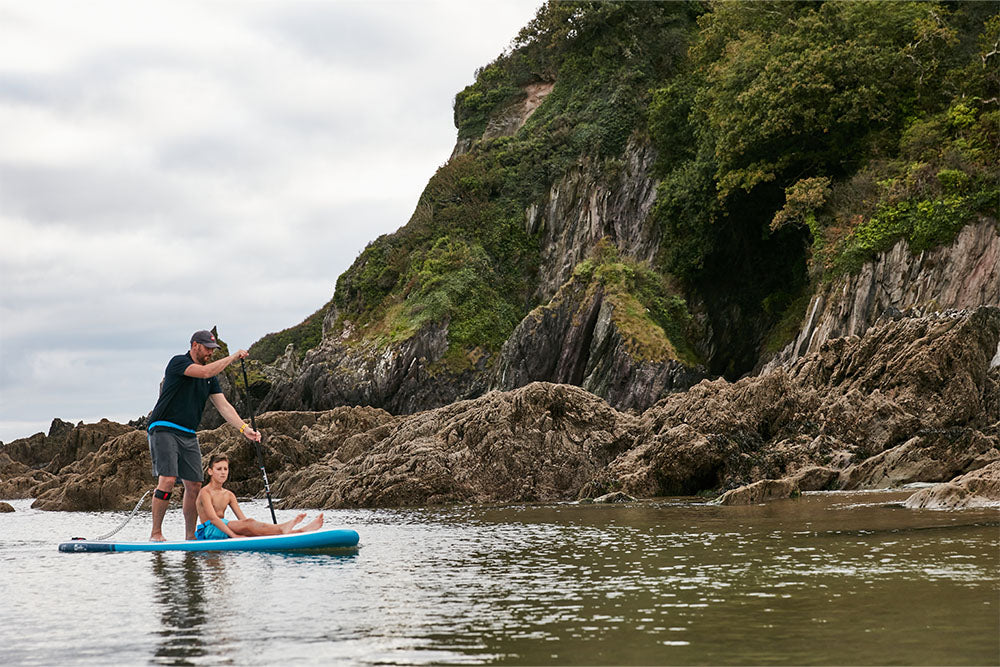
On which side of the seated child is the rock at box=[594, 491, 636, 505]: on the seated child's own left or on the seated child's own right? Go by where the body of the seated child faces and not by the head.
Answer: on the seated child's own left

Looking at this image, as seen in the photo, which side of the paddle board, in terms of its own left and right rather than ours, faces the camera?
right

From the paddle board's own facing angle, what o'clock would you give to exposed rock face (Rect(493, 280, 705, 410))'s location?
The exposed rock face is roughly at 10 o'clock from the paddle board.

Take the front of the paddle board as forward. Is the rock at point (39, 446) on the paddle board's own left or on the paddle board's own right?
on the paddle board's own left

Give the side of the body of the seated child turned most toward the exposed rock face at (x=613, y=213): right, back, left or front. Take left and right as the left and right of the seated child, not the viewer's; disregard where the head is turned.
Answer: left

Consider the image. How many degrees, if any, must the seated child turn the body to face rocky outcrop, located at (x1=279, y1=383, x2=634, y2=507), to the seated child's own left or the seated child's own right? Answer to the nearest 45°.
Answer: approximately 90° to the seated child's own left

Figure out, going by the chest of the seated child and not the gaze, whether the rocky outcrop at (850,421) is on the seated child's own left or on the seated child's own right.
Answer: on the seated child's own left

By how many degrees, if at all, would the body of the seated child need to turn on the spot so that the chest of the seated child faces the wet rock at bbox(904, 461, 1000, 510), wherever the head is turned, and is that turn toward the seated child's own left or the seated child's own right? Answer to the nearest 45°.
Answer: approximately 45° to the seated child's own left

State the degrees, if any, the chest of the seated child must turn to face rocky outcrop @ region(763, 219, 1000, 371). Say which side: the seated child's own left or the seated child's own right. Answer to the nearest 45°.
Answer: approximately 90° to the seated child's own left

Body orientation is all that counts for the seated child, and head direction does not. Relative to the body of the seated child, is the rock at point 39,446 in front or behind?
behind

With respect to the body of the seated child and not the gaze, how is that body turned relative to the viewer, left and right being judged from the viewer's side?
facing the viewer and to the right of the viewer

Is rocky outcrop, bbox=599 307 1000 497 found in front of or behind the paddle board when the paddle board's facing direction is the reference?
in front

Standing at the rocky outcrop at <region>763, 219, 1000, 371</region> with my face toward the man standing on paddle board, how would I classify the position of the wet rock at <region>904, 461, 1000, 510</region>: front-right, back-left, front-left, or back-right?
front-left
